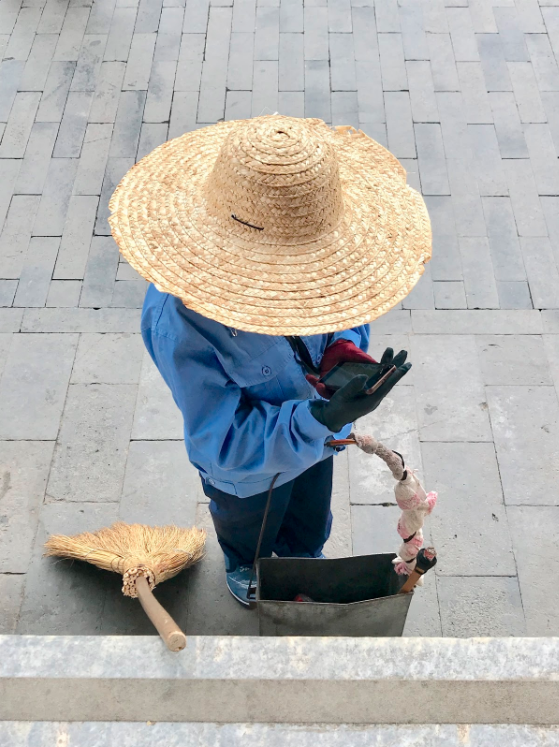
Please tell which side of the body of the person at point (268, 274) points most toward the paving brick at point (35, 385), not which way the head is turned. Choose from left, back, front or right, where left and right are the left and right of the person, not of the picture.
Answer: back

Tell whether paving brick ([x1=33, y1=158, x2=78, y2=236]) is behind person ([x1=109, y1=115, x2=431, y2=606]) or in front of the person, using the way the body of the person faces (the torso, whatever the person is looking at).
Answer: behind

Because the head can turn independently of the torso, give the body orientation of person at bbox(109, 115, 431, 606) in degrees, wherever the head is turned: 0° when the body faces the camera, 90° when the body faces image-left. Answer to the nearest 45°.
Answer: approximately 315°

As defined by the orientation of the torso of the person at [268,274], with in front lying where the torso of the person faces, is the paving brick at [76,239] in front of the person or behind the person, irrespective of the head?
behind
